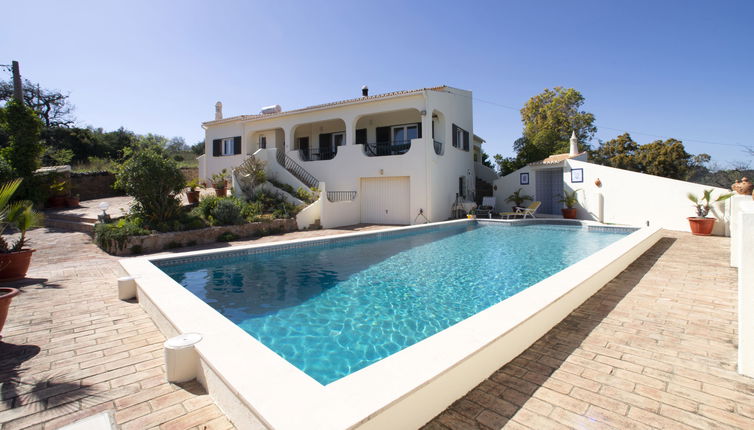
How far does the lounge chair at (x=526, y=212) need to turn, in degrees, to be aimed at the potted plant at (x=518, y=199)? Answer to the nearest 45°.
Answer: approximately 90° to its right

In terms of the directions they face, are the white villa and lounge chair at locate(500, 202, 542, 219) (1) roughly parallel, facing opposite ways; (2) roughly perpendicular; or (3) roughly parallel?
roughly perpendicular

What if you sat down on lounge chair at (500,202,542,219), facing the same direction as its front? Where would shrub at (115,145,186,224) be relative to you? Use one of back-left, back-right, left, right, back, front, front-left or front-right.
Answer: front-left

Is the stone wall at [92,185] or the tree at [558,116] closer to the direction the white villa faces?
the stone wall

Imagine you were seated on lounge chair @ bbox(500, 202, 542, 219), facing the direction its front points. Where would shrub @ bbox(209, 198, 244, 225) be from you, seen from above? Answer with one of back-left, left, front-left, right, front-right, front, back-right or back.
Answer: front-left

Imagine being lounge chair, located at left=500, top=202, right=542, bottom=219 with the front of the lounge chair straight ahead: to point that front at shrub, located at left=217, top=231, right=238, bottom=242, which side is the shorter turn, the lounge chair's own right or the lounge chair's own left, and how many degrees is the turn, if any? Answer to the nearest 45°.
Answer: approximately 45° to the lounge chair's own left

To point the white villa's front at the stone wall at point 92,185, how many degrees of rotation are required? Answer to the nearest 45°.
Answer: approximately 45° to its right

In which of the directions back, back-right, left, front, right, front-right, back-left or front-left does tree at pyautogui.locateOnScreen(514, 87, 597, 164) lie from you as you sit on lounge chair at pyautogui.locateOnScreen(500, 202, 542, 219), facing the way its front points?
right

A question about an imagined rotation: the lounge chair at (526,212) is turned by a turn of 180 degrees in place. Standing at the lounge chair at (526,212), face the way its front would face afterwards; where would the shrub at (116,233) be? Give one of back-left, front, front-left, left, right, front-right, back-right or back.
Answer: back-right

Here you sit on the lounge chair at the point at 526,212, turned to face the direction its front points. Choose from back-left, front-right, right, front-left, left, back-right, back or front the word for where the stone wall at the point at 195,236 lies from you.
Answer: front-left

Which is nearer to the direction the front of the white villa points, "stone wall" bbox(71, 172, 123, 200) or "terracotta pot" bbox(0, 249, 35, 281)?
the terracotta pot

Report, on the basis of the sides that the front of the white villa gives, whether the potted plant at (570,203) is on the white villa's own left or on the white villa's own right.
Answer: on the white villa's own left

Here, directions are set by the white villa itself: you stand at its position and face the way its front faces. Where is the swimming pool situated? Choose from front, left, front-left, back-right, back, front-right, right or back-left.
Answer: front-left

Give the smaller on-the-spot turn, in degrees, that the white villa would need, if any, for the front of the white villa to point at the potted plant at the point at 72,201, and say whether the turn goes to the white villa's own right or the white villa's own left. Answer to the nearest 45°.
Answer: approximately 45° to the white villa's own right

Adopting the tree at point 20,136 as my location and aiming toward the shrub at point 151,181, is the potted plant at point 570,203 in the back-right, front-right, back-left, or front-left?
front-left

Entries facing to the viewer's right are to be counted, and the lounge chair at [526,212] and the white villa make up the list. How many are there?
0

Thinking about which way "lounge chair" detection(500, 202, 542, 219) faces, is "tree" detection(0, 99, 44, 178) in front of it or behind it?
in front

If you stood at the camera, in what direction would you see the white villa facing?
facing the viewer and to the left of the viewer

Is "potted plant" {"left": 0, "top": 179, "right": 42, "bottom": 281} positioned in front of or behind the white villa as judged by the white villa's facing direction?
in front

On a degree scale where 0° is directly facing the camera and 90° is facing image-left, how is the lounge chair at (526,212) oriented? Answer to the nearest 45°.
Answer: approximately 90°
